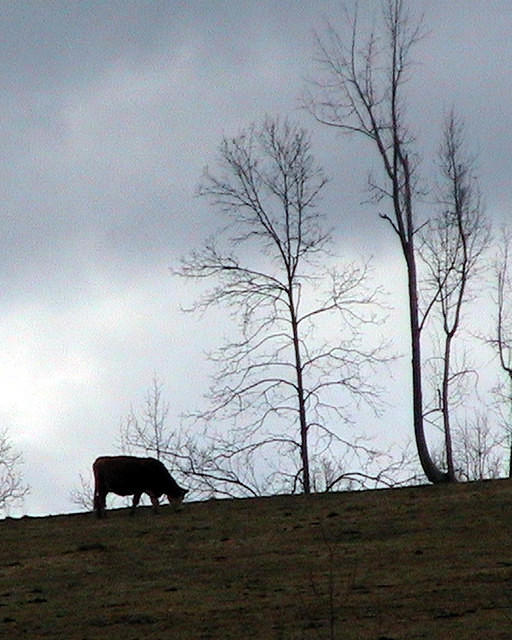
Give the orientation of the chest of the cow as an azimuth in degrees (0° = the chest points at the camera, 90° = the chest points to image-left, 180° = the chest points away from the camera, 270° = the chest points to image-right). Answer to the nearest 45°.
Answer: approximately 270°
